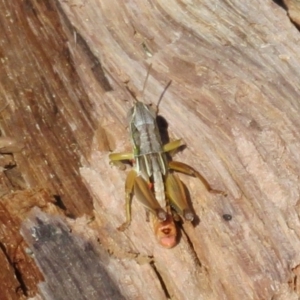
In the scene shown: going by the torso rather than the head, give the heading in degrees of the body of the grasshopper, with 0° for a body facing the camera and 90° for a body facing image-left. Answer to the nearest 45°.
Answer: approximately 180°
